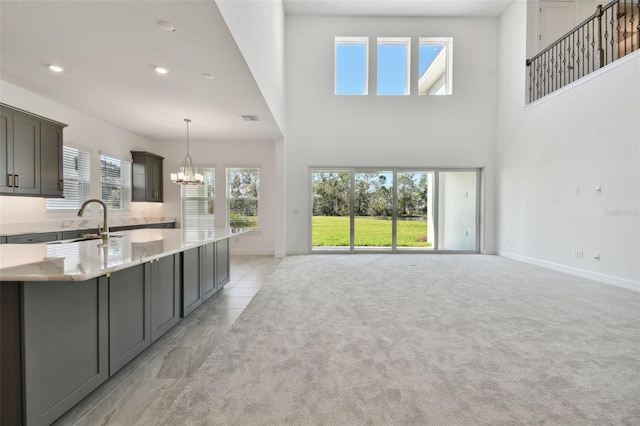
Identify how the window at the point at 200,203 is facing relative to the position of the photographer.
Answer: facing the viewer

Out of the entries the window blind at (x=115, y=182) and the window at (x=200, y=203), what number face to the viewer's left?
0

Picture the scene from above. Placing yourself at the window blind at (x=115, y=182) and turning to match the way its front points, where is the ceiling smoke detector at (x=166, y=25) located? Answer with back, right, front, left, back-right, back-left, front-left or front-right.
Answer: front-right

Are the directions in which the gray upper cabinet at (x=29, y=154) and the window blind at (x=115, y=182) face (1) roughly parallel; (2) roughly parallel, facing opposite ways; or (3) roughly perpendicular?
roughly parallel

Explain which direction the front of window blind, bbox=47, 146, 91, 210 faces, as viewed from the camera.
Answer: facing the viewer and to the right of the viewer

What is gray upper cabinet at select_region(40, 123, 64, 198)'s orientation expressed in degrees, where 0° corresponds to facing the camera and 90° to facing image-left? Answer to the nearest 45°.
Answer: approximately 315°

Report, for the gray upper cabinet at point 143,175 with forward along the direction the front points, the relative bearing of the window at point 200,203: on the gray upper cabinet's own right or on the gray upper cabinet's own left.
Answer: on the gray upper cabinet's own left

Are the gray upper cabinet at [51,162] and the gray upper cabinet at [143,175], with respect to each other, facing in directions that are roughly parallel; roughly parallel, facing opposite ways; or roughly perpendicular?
roughly parallel

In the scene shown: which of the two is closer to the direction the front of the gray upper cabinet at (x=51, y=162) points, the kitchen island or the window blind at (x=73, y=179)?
the kitchen island

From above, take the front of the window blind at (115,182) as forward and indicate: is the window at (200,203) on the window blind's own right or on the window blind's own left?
on the window blind's own left

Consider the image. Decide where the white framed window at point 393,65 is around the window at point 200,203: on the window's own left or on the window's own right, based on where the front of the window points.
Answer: on the window's own left

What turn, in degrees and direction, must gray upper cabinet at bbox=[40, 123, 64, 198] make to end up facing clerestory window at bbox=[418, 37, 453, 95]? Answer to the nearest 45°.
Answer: approximately 45° to its left

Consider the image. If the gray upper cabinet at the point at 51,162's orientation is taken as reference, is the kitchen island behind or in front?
in front

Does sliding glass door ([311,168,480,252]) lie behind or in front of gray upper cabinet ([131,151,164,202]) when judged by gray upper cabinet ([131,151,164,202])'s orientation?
in front
